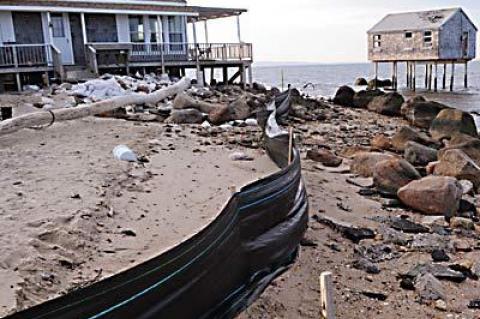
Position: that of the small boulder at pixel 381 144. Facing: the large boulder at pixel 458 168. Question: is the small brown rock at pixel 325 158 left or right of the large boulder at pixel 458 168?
right

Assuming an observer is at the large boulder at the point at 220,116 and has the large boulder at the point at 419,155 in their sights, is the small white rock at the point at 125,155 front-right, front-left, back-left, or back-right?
front-right
